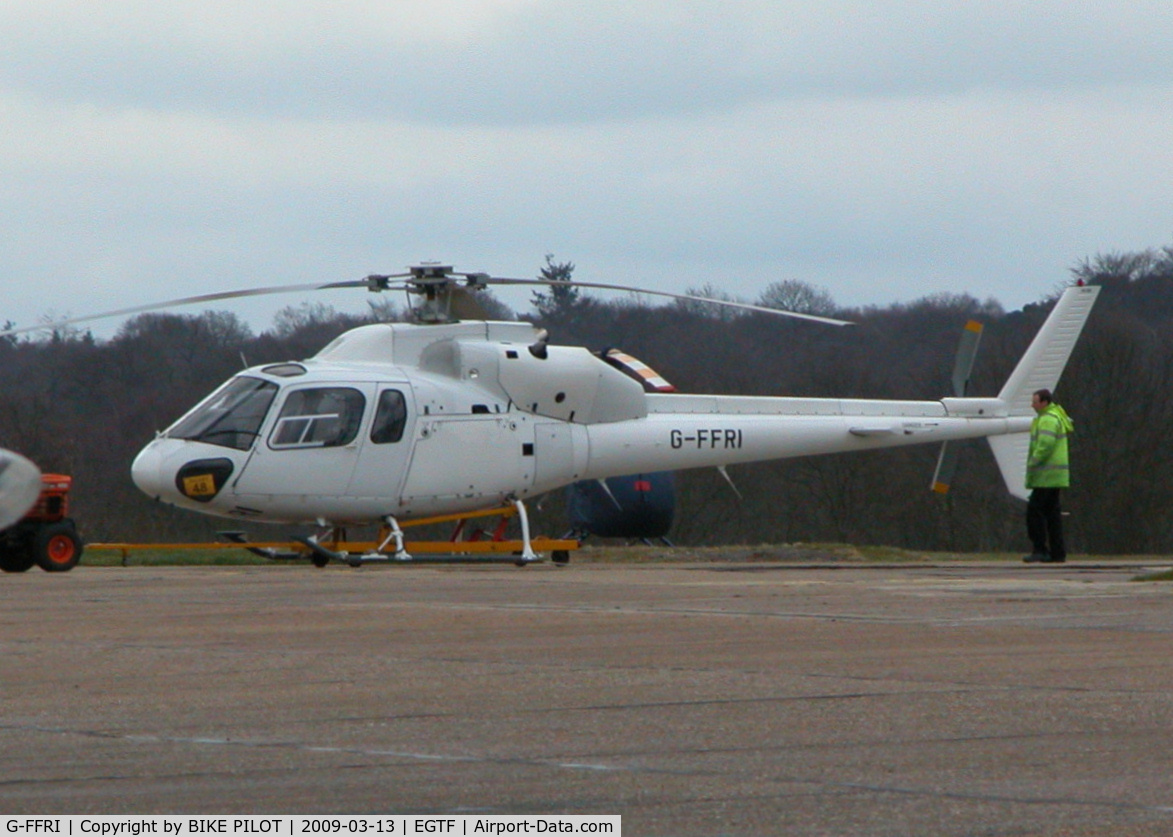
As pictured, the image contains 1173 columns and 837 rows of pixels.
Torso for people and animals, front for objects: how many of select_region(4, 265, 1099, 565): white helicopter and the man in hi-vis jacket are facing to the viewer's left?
2

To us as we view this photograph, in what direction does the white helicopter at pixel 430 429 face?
facing to the left of the viewer

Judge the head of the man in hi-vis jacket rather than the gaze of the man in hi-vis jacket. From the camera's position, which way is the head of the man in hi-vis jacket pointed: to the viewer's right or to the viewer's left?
to the viewer's left

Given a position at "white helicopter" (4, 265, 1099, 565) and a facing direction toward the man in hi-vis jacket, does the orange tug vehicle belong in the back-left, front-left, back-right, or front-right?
back-right

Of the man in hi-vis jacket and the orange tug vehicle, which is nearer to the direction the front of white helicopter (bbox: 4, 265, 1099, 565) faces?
the orange tug vehicle

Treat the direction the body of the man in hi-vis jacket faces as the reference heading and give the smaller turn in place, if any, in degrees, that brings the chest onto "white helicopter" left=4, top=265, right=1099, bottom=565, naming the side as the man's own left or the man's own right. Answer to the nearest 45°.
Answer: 0° — they already face it

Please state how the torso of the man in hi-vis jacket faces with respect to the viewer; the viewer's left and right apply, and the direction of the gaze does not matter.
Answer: facing to the left of the viewer

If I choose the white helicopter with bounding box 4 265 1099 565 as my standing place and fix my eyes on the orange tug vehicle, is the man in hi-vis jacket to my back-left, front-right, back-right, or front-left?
back-left

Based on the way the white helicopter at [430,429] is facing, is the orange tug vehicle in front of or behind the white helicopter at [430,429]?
in front

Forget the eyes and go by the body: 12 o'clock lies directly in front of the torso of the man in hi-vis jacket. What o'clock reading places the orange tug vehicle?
The orange tug vehicle is roughly at 11 o'clock from the man in hi-vis jacket.
